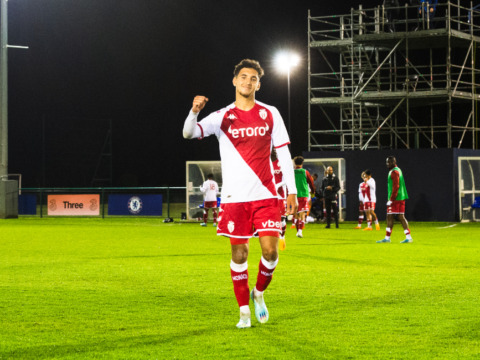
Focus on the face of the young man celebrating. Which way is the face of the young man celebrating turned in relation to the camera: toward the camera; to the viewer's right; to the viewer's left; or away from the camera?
toward the camera

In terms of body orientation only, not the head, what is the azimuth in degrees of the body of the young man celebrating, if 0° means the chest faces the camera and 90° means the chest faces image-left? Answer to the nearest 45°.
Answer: approximately 0°

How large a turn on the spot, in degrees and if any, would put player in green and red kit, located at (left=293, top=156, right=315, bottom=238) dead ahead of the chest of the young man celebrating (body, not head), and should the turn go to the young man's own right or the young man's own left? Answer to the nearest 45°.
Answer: approximately 180°

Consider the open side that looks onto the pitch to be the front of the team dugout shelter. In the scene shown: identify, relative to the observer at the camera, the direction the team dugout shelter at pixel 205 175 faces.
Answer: facing the viewer

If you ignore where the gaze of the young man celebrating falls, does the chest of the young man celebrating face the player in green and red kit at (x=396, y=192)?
no

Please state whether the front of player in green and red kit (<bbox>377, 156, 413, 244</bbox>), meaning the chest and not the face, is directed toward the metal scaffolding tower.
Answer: no

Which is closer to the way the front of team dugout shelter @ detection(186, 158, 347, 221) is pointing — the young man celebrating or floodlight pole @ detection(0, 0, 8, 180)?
the young man celebrating

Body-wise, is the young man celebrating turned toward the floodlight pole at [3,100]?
no
